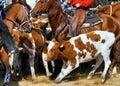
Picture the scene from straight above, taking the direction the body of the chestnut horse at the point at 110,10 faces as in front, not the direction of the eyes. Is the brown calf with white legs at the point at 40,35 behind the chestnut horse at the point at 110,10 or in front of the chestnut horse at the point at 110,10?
in front

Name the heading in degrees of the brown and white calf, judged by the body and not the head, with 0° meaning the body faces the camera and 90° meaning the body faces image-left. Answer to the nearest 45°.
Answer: approximately 90°

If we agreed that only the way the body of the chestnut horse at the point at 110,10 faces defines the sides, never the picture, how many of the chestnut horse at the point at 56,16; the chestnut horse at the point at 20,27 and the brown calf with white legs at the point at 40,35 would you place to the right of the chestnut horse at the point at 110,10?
0

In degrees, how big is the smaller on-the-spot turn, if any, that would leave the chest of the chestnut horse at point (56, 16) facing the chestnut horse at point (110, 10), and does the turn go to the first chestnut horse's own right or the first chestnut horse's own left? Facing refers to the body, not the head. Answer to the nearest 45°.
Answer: approximately 135° to the first chestnut horse's own right

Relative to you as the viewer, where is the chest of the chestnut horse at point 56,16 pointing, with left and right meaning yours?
facing to the left of the viewer

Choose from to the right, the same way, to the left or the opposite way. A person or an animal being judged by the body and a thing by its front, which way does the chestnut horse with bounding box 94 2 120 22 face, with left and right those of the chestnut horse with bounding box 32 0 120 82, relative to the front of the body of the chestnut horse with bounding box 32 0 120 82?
the same way

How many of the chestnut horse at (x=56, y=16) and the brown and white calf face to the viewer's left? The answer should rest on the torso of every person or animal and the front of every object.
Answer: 2

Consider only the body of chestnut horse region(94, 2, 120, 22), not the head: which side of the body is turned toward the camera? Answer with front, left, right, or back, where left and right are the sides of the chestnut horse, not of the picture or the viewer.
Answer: left

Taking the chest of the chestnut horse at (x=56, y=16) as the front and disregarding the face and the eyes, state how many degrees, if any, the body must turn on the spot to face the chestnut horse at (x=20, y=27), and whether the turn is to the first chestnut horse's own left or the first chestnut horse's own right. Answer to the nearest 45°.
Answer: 0° — it already faces it

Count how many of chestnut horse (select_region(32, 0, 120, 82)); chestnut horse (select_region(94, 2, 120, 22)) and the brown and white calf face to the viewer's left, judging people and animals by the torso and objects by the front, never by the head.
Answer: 3

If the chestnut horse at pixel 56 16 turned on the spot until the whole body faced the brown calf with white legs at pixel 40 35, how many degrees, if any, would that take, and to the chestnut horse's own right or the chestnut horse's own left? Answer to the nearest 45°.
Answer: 0° — it already faces it

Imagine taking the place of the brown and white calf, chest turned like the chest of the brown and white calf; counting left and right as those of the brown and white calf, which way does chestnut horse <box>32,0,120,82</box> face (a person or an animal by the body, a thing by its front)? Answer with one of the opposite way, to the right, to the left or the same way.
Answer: the same way

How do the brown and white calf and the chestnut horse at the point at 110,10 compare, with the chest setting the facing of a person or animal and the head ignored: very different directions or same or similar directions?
same or similar directions
